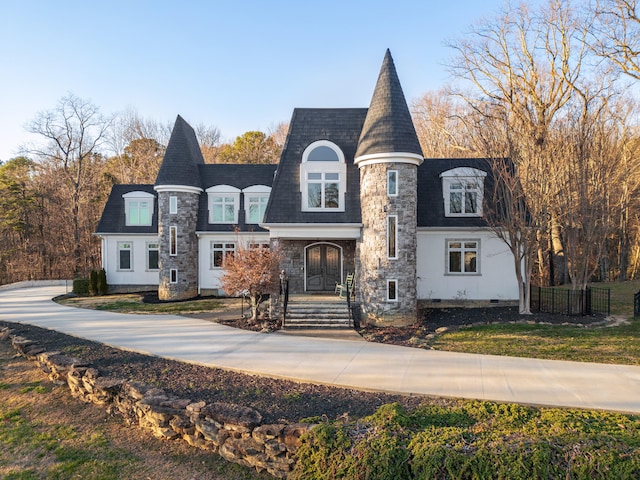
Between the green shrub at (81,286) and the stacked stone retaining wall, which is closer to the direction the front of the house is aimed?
the stacked stone retaining wall

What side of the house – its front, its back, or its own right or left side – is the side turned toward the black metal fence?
left

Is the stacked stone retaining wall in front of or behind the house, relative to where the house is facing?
in front

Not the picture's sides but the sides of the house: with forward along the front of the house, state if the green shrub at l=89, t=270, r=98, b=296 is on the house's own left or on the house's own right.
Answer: on the house's own right

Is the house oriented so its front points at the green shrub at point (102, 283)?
no

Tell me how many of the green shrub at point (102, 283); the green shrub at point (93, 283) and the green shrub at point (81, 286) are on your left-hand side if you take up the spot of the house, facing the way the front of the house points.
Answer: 0

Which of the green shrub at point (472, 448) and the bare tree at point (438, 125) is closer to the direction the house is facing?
the green shrub

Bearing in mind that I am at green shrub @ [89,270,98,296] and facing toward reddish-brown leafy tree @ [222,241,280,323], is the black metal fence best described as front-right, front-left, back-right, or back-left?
front-left

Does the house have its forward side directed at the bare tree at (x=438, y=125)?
no

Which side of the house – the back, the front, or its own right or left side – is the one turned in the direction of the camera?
front

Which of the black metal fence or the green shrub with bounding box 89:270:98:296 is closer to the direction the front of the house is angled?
the black metal fence

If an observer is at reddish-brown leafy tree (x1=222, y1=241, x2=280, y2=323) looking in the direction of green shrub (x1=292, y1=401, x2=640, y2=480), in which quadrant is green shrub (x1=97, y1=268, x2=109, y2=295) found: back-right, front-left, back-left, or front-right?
back-right

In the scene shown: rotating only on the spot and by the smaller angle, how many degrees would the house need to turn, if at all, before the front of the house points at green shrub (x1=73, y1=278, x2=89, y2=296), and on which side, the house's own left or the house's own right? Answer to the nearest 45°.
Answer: approximately 135° to the house's own right

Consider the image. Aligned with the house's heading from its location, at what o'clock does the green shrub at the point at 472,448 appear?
The green shrub is roughly at 12 o'clock from the house.
